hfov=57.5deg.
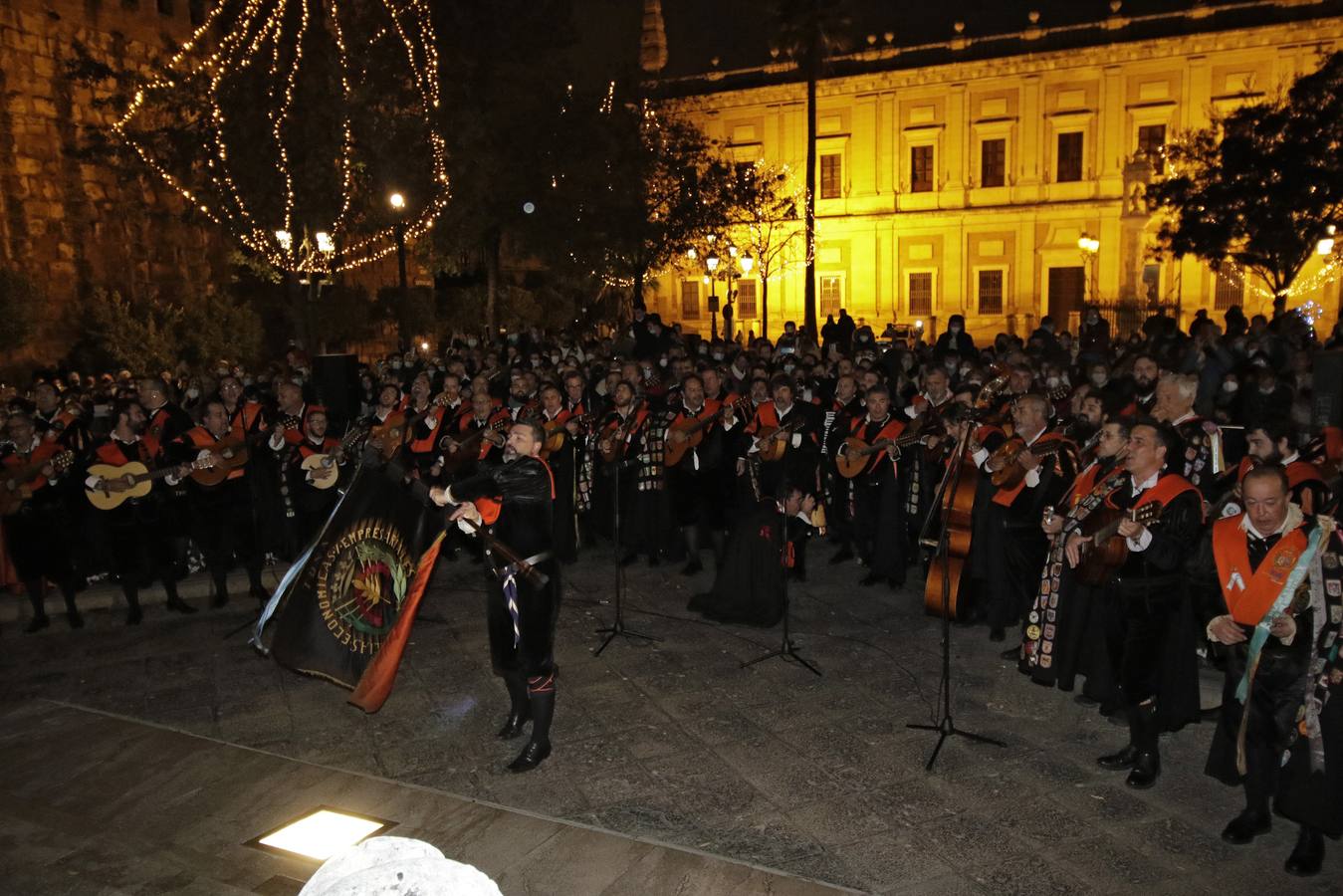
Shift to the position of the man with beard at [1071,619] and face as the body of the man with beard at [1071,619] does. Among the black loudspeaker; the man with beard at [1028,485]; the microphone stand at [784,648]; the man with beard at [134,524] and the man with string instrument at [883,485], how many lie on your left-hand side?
0

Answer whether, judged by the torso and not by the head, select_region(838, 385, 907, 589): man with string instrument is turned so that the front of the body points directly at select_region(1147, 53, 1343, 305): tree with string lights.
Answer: no

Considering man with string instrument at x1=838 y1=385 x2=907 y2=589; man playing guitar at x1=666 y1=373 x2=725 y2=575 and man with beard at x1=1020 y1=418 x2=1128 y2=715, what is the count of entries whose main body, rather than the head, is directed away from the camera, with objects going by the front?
0

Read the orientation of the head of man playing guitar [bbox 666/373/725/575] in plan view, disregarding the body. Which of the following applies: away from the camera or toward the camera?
toward the camera

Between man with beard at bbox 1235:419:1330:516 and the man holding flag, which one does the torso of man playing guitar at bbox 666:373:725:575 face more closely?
the man holding flag

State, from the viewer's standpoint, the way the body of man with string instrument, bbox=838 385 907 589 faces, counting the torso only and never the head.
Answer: toward the camera

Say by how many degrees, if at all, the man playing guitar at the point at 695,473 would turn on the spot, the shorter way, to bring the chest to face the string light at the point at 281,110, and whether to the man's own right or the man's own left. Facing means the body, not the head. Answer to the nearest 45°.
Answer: approximately 90° to the man's own right

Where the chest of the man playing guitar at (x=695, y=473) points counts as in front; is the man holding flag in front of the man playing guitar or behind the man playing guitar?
in front

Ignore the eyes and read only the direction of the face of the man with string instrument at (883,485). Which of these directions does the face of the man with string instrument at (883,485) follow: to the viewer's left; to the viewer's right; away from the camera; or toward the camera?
toward the camera

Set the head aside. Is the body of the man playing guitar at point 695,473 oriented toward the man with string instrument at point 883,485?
no

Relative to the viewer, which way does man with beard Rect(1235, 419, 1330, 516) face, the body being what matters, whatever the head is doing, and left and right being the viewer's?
facing the viewer and to the left of the viewer
